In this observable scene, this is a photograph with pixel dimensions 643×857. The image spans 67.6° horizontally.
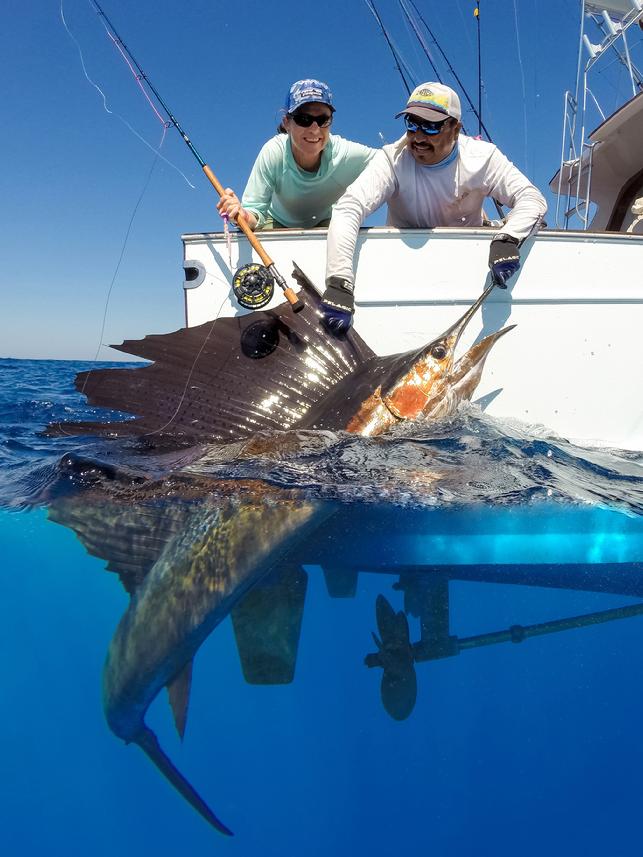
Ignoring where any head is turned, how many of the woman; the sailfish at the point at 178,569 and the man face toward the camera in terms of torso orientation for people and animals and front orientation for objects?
2

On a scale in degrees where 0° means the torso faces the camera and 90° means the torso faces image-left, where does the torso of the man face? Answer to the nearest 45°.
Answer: approximately 0°

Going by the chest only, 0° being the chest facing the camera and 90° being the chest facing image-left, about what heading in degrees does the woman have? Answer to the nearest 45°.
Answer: approximately 0°

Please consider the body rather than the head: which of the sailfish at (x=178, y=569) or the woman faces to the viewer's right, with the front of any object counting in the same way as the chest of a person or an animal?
the sailfish

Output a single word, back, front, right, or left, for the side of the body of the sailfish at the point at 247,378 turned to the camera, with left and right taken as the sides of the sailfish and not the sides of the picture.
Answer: right

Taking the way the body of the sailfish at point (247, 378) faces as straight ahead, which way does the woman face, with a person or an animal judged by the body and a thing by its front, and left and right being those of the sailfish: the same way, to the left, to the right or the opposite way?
to the right

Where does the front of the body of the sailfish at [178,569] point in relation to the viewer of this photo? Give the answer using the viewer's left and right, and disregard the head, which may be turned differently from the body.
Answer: facing to the right of the viewer

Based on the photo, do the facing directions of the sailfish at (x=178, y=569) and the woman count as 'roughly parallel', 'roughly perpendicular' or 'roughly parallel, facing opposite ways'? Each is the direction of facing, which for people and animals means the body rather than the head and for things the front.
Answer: roughly perpendicular

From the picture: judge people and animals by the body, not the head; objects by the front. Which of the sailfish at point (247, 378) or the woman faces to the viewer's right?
the sailfish

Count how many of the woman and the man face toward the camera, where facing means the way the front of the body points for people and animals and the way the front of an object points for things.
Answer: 2
